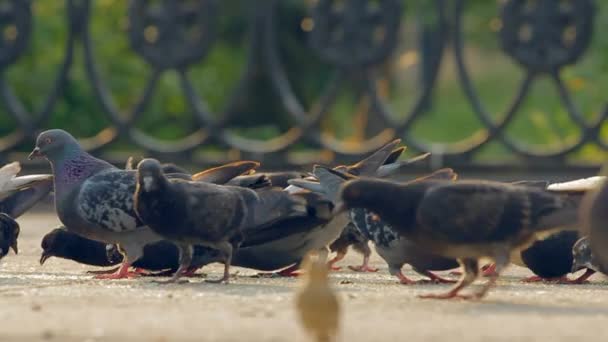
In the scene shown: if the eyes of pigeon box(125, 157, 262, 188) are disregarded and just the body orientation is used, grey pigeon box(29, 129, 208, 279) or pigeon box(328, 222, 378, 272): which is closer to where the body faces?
the grey pigeon

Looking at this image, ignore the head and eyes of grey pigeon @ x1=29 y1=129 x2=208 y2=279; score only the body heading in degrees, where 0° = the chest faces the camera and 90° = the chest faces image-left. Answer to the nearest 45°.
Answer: approximately 90°

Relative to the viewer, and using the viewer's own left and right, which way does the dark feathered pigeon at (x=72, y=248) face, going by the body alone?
facing to the left of the viewer

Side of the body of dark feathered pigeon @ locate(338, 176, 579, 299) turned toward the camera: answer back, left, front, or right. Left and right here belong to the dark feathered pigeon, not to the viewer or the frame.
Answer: left

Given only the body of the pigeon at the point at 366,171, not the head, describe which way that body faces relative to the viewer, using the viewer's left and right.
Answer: facing to the left of the viewer

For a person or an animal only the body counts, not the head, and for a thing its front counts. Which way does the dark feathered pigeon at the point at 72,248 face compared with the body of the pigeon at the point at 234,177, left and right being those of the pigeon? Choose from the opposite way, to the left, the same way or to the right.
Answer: the same way

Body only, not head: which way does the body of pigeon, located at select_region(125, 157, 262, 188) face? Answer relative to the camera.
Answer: to the viewer's left

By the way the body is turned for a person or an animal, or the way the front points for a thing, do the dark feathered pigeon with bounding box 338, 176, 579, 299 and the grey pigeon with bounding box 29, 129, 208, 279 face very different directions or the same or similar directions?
same or similar directions
